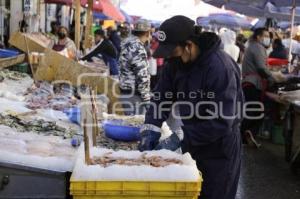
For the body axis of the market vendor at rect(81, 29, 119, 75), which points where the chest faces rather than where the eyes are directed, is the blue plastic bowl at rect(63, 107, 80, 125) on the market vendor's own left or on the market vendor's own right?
on the market vendor's own left

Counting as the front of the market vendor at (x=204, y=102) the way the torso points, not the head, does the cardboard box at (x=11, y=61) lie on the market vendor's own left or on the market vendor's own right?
on the market vendor's own right

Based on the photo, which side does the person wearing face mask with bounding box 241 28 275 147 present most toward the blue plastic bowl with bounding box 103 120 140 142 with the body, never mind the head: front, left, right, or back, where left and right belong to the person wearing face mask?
right

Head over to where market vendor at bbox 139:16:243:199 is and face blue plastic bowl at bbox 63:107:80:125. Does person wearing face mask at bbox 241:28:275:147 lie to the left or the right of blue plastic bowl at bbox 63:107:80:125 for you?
right

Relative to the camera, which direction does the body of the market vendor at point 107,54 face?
to the viewer's left

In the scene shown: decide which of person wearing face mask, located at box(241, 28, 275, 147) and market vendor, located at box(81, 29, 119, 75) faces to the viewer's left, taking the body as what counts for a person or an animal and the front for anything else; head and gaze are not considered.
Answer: the market vendor

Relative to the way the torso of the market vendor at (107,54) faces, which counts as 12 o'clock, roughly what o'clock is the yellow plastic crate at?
The yellow plastic crate is roughly at 9 o'clock from the market vendor.

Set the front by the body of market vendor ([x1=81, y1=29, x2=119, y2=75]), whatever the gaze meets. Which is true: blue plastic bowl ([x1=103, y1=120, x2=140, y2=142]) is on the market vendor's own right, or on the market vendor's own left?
on the market vendor's own left
